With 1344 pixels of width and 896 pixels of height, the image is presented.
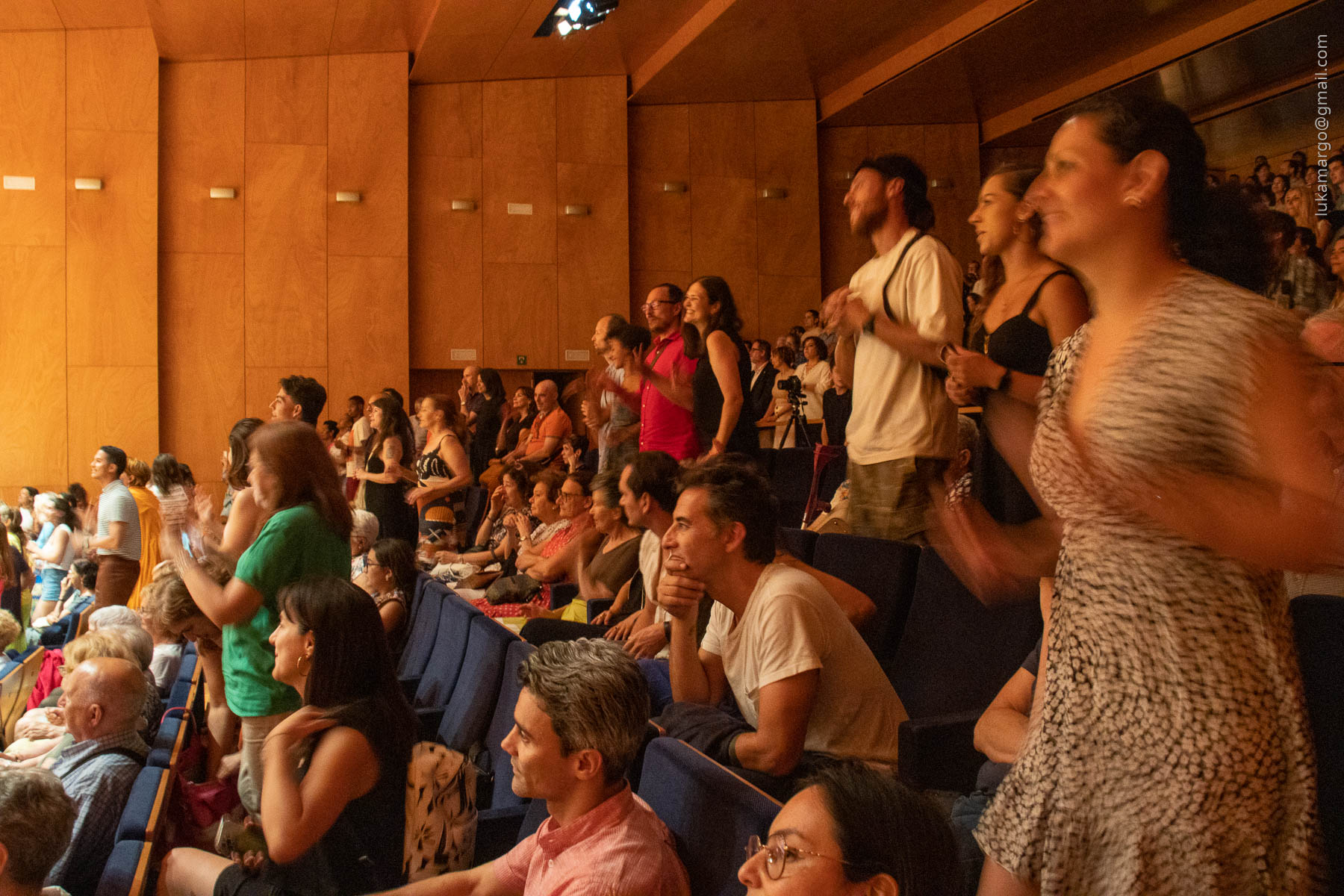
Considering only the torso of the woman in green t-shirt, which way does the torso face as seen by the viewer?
to the viewer's left

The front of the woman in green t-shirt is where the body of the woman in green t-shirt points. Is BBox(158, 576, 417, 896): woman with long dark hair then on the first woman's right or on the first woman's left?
on the first woman's left

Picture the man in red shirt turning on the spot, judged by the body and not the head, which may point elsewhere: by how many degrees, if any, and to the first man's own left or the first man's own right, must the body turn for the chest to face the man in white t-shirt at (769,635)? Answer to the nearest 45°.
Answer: approximately 45° to the first man's own left

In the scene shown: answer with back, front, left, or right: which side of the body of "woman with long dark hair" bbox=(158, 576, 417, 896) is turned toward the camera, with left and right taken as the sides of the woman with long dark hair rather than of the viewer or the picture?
left

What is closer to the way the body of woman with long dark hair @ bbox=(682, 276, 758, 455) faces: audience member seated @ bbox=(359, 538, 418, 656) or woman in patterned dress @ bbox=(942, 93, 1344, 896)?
the audience member seated

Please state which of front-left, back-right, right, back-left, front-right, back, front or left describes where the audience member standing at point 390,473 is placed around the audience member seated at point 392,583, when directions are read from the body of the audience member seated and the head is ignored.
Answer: right

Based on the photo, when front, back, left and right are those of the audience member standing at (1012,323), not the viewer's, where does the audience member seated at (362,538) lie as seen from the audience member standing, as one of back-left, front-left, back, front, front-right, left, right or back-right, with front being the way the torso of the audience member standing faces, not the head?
right

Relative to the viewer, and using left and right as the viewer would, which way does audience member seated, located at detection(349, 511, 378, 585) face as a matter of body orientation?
facing to the left of the viewer

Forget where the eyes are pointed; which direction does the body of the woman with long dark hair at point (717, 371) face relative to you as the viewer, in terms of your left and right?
facing to the left of the viewer

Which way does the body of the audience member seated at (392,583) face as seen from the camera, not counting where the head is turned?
to the viewer's left

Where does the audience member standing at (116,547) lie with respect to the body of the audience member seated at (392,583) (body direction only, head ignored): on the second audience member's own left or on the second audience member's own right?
on the second audience member's own right

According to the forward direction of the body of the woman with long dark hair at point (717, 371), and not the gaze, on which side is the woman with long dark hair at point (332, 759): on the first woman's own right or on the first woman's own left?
on the first woman's own left

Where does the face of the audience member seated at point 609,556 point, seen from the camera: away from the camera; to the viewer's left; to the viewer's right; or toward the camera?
to the viewer's left
